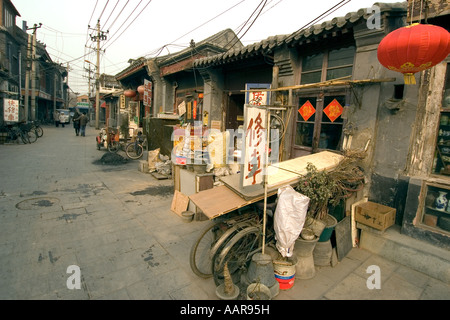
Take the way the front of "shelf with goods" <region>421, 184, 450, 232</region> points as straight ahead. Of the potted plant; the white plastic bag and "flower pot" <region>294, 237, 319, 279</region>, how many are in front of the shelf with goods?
3

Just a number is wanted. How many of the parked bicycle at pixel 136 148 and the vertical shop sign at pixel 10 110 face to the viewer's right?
0

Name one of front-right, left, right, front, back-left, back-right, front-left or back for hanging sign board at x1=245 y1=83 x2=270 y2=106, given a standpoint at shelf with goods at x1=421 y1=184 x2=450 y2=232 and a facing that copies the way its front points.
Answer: front-right

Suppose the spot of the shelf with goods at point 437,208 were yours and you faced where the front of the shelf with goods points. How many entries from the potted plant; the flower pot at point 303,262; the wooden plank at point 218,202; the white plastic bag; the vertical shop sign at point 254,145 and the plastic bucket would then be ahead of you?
6

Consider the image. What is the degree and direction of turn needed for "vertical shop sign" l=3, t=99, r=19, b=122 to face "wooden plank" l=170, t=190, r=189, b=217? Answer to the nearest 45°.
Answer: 0° — it already faces it

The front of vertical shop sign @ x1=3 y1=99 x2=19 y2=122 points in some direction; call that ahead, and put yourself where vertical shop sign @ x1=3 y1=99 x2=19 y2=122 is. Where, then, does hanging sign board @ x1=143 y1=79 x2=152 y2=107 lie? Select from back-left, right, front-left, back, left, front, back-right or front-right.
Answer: front-left

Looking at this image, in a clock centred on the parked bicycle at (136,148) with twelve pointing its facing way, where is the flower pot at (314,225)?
The flower pot is roughly at 10 o'clock from the parked bicycle.

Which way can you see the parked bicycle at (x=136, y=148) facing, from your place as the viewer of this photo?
facing the viewer and to the left of the viewer

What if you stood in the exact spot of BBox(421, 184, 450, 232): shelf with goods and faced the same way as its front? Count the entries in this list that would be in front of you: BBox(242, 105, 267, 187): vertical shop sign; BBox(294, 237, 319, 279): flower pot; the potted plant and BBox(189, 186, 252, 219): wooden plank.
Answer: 4

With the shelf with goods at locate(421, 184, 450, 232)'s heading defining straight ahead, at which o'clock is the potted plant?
The potted plant is roughly at 12 o'clock from the shelf with goods.

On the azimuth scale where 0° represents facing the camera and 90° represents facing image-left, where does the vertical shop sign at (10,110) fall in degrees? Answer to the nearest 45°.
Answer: approximately 0°

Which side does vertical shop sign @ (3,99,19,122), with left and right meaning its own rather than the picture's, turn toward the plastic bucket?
front

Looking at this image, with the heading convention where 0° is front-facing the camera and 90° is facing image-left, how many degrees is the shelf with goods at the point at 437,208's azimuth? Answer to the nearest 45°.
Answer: approximately 45°
